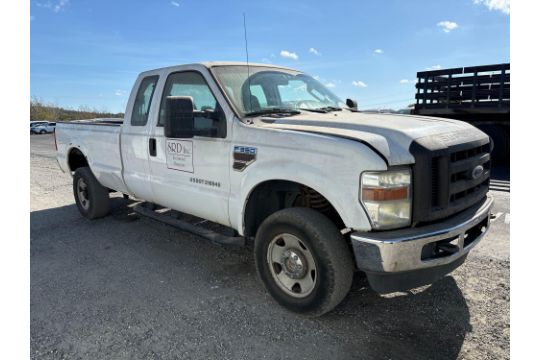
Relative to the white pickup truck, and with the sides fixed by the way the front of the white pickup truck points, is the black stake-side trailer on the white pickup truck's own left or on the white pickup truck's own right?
on the white pickup truck's own left

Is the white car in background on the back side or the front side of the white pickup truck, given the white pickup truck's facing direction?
on the back side

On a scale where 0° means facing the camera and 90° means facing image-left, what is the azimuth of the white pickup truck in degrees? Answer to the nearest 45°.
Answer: approximately 315°
